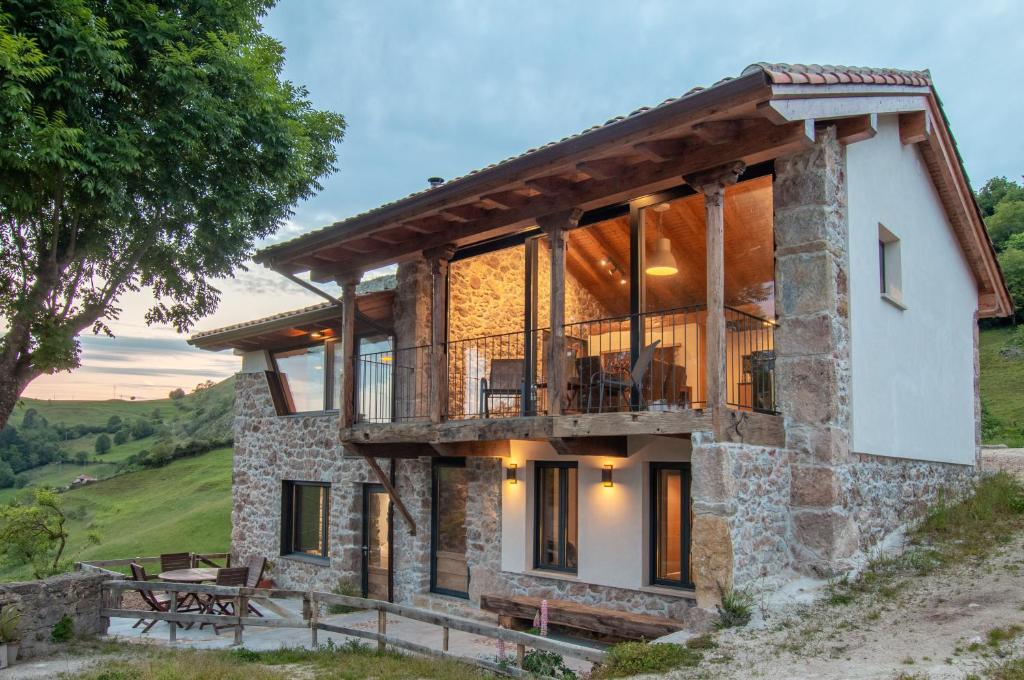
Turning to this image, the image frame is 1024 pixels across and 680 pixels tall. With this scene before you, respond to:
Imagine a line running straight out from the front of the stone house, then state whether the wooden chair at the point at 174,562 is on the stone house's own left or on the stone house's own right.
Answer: on the stone house's own right

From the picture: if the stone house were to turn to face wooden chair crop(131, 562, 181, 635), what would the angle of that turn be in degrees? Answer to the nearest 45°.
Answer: approximately 45° to its right

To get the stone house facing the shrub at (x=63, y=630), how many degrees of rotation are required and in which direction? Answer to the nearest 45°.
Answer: approximately 45° to its right

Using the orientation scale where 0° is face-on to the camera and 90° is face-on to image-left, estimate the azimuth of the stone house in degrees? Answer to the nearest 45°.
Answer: approximately 45°

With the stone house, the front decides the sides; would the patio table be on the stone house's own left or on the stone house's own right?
on the stone house's own right

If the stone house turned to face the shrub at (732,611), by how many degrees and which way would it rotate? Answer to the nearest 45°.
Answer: approximately 45° to its left

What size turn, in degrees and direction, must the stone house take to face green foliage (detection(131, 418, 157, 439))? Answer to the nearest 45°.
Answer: approximately 90° to its right

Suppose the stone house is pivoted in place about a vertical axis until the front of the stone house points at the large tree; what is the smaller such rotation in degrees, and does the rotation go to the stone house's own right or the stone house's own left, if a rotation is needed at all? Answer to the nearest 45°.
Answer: approximately 45° to the stone house's own right

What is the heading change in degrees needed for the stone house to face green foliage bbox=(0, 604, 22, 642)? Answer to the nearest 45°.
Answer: approximately 45° to its right

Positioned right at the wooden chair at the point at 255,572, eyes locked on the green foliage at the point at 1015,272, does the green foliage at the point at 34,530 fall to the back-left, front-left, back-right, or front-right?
back-left
